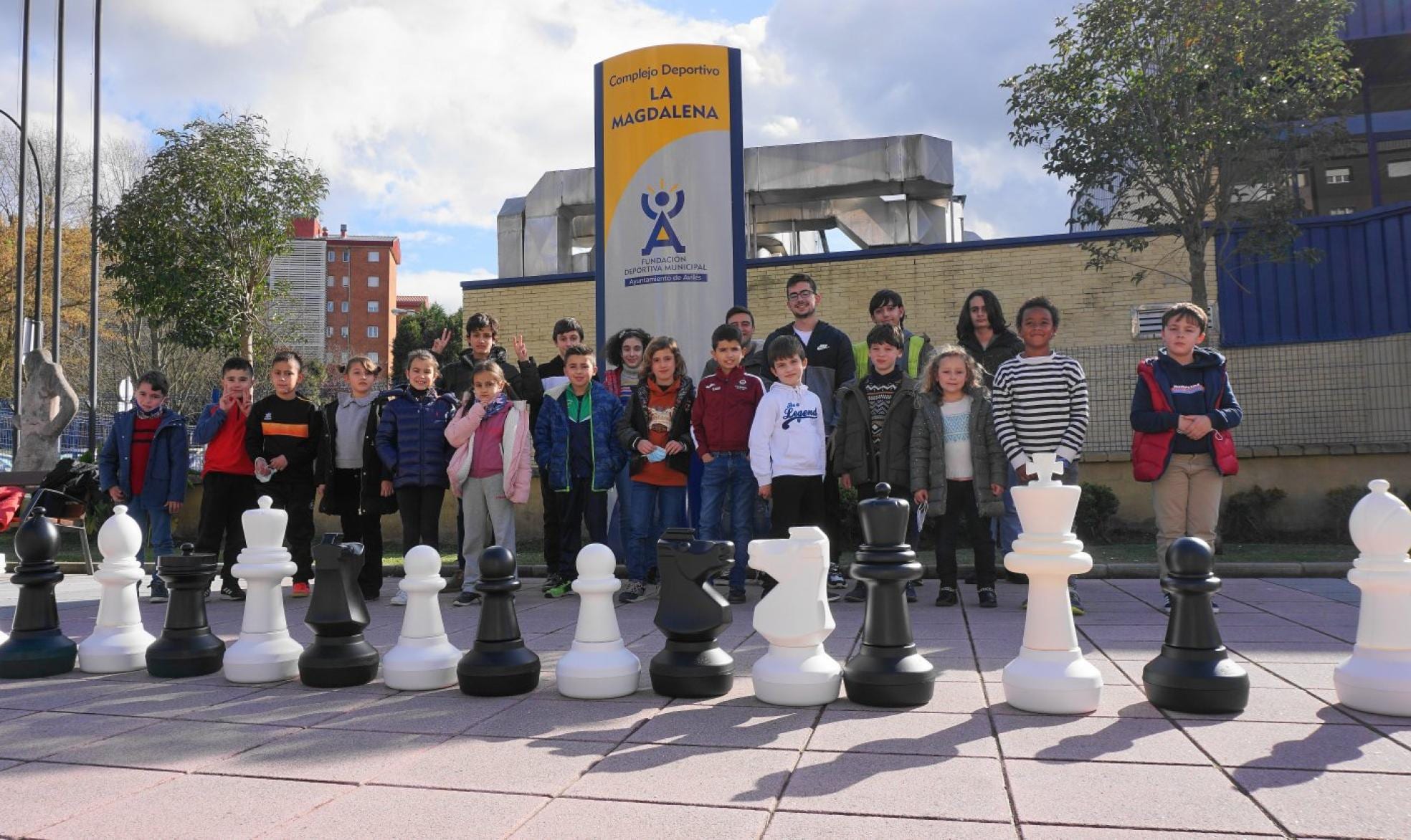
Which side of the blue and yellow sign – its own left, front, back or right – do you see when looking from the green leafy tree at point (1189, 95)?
left

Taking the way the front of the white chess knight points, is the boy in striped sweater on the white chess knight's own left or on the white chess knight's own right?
on the white chess knight's own right

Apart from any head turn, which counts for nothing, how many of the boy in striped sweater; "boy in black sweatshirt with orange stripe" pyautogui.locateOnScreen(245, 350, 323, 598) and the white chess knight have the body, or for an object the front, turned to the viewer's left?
1

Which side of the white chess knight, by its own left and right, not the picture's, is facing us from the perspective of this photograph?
left

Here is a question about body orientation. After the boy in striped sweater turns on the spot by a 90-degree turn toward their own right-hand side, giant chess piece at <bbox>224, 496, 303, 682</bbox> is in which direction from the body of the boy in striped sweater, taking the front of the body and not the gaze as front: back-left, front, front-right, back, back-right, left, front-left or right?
front-left

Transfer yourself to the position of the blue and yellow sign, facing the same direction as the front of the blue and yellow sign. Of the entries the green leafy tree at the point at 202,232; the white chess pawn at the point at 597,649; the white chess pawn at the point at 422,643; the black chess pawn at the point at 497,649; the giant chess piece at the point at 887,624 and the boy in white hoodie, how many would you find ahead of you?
5

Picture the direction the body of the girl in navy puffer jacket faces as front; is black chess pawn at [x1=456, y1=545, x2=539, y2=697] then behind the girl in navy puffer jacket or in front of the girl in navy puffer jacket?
in front

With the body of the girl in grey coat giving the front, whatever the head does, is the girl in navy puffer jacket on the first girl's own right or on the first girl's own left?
on the first girl's own right

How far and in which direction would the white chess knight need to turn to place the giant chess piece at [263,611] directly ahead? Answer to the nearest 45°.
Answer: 0° — it already faces it

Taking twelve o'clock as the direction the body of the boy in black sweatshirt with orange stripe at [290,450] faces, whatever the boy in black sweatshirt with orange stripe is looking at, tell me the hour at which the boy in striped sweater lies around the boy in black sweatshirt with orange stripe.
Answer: The boy in striped sweater is roughly at 10 o'clock from the boy in black sweatshirt with orange stripe.

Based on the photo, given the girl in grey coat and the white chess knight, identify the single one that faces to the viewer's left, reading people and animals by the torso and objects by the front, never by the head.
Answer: the white chess knight

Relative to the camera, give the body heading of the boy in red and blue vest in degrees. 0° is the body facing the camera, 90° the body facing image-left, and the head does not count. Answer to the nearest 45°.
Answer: approximately 0°

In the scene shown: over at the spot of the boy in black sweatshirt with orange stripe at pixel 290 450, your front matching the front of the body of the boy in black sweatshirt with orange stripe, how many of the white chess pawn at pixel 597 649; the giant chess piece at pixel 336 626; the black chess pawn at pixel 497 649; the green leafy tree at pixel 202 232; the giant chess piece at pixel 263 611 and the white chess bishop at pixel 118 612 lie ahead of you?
5

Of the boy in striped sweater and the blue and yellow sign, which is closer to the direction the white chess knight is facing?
the blue and yellow sign
